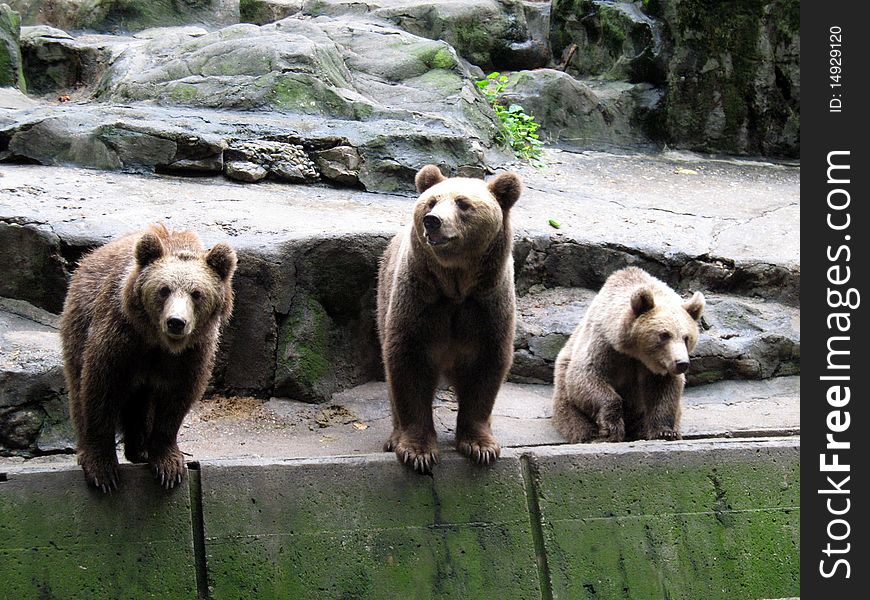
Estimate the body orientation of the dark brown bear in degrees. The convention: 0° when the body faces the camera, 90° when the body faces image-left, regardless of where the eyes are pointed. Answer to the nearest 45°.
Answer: approximately 0°

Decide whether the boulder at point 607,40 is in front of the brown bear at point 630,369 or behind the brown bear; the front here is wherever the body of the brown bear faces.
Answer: behind

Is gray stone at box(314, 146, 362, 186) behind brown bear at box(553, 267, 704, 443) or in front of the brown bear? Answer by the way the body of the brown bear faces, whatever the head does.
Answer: behind

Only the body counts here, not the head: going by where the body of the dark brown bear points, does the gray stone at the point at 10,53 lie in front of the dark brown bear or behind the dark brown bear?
behind

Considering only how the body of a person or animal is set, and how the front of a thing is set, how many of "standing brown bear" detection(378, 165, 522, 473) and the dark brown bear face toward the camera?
2

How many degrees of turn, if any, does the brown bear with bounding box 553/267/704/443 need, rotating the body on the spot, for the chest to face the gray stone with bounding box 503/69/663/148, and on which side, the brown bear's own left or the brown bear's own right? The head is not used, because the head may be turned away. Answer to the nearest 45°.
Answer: approximately 135° to the brown bear's own left

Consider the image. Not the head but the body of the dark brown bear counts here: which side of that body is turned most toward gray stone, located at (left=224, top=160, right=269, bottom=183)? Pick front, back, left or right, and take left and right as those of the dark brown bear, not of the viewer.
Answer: back

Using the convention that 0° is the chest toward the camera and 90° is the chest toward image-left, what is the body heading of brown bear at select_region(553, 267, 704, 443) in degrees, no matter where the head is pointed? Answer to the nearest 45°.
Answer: approximately 315°

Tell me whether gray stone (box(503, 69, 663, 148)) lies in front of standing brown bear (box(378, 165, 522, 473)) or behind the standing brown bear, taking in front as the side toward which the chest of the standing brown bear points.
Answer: behind

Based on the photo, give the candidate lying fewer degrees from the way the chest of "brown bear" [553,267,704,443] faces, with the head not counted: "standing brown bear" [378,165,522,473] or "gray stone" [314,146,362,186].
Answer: the standing brown bear
